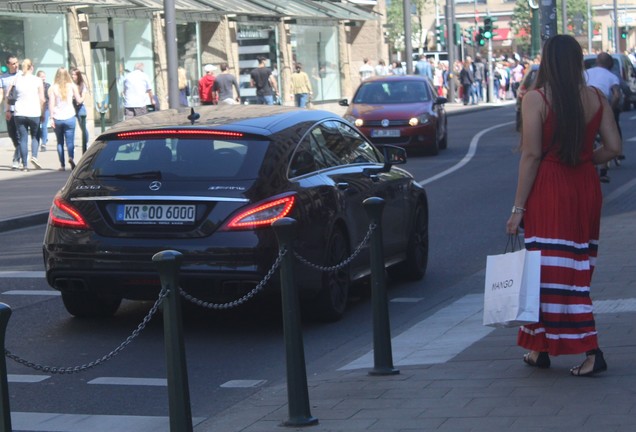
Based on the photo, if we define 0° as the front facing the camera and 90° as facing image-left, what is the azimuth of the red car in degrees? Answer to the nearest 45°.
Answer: approximately 0°

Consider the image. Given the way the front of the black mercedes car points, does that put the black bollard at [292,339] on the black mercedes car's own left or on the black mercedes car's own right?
on the black mercedes car's own right

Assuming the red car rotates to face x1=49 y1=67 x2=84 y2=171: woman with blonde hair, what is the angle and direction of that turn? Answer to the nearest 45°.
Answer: approximately 45° to its right

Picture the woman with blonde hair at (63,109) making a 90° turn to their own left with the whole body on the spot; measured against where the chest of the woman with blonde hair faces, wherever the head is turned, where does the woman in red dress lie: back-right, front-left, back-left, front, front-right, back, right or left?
left

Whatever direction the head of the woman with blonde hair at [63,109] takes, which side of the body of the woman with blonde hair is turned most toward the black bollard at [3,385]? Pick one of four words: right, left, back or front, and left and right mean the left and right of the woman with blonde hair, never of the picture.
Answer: back

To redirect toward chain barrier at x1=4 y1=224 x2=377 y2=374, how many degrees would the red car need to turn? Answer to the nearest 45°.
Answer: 0° — it already faces it

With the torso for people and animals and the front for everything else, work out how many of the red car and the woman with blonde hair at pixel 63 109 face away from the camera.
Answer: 1

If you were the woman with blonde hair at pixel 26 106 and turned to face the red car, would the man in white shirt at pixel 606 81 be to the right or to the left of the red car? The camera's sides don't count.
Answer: right

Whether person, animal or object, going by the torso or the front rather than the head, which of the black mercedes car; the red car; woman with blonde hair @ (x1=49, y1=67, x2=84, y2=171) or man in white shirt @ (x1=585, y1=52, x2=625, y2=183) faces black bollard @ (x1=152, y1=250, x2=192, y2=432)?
the red car

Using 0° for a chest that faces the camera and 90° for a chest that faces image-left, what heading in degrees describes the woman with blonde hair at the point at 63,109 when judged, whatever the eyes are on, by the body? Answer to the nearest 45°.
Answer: approximately 180°
